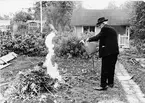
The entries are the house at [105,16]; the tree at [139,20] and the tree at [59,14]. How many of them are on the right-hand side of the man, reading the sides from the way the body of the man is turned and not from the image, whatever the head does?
3

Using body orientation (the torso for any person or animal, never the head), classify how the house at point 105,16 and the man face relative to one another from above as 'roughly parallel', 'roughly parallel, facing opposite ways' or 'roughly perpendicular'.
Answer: roughly perpendicular

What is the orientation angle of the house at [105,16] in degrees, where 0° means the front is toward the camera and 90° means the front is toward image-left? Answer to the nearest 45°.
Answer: approximately 0°

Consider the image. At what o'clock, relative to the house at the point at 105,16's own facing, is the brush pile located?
The brush pile is roughly at 12 o'clock from the house.

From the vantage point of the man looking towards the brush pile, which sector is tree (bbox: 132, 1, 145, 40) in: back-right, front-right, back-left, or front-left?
back-right

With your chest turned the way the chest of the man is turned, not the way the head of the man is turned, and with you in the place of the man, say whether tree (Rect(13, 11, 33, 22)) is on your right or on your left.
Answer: on your right

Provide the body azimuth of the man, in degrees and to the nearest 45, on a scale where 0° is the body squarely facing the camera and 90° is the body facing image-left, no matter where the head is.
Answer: approximately 90°

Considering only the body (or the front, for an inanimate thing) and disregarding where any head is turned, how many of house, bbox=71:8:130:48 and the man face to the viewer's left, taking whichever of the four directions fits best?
1
